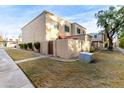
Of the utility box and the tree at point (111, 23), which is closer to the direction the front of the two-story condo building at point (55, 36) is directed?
the utility box

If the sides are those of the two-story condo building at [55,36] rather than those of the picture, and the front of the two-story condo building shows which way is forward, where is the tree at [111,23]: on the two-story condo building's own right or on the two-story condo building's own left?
on the two-story condo building's own left

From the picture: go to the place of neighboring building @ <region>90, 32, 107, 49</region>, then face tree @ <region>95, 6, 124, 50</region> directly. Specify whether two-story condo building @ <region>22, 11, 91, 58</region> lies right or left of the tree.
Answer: right

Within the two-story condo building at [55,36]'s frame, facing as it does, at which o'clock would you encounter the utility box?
The utility box is roughly at 1 o'clock from the two-story condo building.

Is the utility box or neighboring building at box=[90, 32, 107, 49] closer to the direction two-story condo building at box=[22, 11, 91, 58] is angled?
the utility box

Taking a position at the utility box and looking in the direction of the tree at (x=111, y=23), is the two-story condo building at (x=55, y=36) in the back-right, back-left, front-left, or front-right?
front-left

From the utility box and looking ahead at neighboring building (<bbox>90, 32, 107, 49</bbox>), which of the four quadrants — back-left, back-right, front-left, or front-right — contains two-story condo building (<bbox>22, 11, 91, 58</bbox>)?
front-left

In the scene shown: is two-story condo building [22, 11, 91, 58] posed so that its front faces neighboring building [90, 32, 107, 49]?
no
